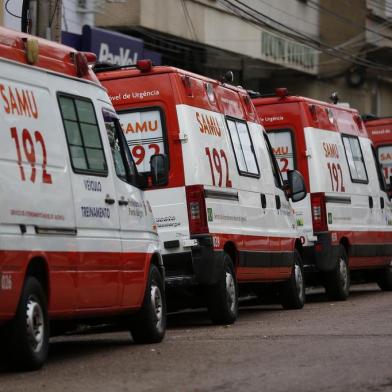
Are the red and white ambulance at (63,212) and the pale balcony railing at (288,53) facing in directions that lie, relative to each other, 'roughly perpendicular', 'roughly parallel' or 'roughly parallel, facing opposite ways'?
roughly perpendicular

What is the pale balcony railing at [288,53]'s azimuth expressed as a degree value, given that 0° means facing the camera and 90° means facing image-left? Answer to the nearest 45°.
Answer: approximately 315°

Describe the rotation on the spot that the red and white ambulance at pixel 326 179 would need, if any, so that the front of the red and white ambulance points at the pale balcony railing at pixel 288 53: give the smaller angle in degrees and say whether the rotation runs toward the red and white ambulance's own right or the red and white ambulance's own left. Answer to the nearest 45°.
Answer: approximately 45° to the red and white ambulance's own left

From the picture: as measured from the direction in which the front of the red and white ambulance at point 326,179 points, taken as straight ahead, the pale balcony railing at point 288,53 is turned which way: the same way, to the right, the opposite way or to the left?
to the right

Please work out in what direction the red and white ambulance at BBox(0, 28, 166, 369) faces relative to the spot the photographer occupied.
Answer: facing away from the viewer and to the right of the viewer

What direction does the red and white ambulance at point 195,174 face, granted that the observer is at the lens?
facing away from the viewer and to the right of the viewer

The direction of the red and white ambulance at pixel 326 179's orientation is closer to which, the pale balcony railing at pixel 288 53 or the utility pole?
the pale balcony railing

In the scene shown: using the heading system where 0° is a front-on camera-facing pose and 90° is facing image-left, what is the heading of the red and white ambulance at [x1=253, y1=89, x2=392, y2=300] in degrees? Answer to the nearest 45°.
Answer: approximately 225°
